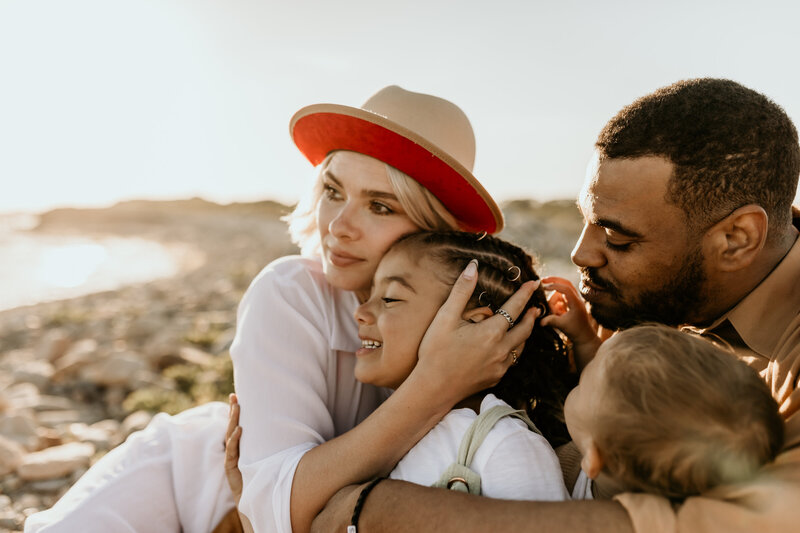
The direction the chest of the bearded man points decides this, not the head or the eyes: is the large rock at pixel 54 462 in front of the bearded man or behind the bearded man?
in front

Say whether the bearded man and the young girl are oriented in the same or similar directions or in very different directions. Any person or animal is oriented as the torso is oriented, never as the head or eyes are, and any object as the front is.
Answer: same or similar directions

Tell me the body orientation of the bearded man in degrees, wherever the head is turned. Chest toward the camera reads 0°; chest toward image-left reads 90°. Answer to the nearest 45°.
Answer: approximately 90°

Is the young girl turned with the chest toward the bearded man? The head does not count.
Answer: no

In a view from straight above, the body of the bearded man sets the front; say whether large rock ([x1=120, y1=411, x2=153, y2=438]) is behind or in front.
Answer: in front

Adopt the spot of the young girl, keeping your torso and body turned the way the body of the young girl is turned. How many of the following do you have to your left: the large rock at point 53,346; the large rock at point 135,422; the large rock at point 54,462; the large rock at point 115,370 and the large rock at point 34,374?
0

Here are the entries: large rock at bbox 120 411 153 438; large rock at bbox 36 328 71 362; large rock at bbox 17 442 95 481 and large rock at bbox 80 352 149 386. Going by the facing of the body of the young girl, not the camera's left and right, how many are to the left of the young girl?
0
